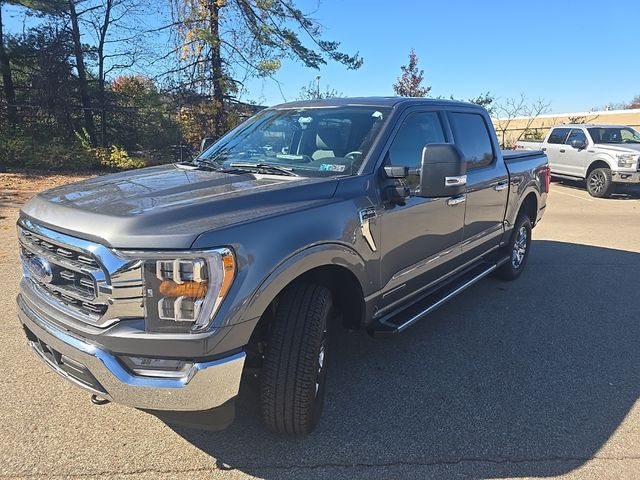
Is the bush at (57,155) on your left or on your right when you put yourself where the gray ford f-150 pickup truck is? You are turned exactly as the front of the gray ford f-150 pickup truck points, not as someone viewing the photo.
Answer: on your right

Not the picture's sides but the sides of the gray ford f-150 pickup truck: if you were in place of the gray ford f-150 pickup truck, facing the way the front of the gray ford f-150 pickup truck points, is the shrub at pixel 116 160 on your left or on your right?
on your right

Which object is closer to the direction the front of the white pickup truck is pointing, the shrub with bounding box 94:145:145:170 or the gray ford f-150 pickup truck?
the gray ford f-150 pickup truck

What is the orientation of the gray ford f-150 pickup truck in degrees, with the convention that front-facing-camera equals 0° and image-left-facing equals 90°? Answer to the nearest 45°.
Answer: approximately 45°

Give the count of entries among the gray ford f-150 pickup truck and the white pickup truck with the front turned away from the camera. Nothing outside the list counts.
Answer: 0

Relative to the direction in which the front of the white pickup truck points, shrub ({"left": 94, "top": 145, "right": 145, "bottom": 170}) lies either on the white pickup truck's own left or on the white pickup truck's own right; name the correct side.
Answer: on the white pickup truck's own right

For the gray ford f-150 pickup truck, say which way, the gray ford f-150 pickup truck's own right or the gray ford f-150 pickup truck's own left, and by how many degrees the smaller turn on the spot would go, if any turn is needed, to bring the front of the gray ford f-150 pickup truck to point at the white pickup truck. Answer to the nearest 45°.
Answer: approximately 180°
